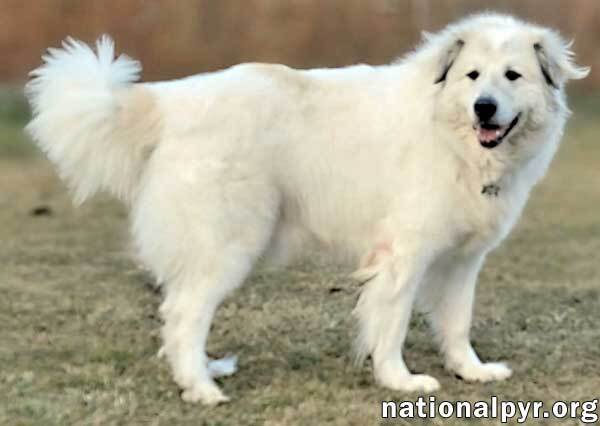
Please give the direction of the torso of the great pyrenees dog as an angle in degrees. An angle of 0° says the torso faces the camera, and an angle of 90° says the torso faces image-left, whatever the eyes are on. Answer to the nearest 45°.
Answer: approximately 270°
